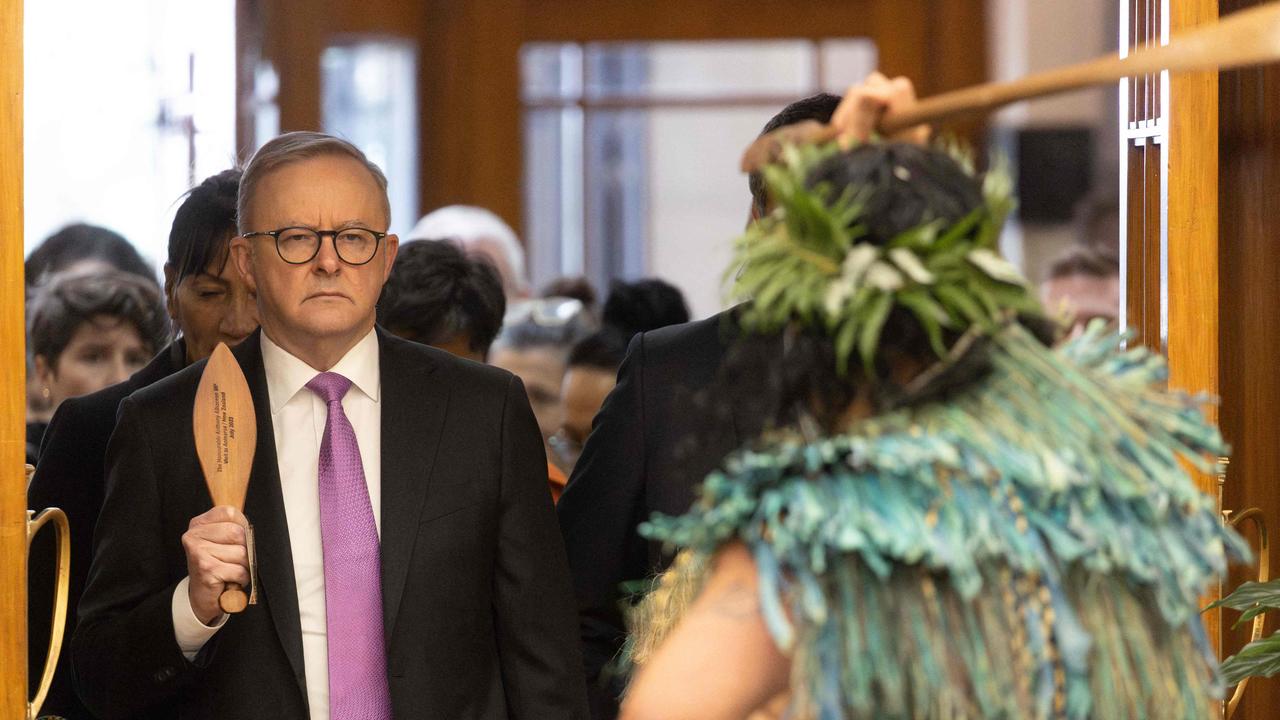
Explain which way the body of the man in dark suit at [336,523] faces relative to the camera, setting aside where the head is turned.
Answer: toward the camera

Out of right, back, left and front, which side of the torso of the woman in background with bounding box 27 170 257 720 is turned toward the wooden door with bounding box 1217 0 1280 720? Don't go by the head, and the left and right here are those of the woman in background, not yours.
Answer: left

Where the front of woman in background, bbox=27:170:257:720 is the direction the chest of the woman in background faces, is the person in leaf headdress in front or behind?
in front

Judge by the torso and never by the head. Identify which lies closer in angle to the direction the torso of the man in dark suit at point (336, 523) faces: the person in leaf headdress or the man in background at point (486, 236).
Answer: the person in leaf headdress

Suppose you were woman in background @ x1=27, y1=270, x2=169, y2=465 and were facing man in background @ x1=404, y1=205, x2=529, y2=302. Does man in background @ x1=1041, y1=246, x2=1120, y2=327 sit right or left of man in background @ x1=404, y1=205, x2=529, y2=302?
right

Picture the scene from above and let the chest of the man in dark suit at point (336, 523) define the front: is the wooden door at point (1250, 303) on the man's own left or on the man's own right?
on the man's own left

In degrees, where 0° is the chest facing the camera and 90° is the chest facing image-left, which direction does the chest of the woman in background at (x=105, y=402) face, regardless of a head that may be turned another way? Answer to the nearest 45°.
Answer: approximately 0°

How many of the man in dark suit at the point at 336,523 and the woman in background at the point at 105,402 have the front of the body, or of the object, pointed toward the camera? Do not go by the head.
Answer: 2

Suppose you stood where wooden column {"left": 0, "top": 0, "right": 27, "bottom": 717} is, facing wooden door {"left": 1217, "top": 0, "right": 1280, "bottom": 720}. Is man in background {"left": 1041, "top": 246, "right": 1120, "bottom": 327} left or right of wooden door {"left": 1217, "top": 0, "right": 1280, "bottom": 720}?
left
